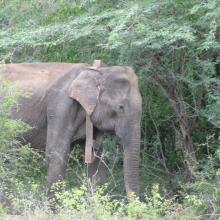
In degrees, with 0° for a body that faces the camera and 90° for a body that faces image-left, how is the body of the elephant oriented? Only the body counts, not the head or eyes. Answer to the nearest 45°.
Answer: approximately 270°
